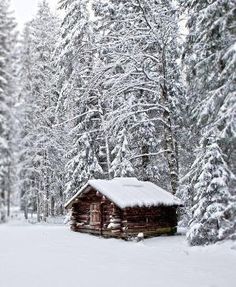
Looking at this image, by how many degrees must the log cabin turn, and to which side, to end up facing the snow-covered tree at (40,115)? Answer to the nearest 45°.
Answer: approximately 90° to its right

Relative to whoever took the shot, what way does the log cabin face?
facing the viewer and to the left of the viewer

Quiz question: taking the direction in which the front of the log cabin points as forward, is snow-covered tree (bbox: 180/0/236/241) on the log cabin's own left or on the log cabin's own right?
on the log cabin's own left

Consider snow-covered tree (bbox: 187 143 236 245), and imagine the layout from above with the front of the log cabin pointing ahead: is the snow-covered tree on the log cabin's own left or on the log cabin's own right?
on the log cabin's own left

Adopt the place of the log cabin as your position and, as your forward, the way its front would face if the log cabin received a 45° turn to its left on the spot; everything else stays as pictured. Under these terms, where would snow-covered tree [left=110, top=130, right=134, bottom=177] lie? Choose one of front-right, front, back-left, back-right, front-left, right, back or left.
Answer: back
